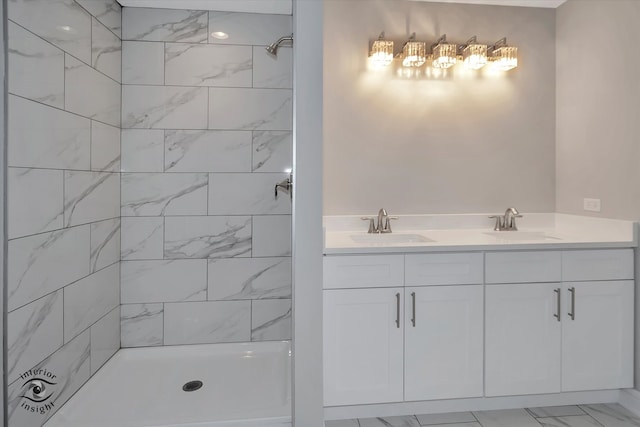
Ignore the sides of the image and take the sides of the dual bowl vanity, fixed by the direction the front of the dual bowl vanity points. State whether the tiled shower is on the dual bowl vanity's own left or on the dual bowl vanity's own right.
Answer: on the dual bowl vanity's own right

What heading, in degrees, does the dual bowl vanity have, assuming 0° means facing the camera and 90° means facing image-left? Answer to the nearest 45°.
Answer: approximately 0°

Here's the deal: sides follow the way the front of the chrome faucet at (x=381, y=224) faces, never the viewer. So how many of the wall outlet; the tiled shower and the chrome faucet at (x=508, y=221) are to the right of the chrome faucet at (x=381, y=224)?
1

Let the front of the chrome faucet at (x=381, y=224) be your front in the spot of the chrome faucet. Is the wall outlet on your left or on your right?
on your left

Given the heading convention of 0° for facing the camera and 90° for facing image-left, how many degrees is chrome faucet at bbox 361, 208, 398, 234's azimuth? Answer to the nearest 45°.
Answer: approximately 0°

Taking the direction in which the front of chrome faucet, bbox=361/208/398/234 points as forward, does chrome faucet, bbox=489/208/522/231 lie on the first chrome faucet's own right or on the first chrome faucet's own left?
on the first chrome faucet's own left
